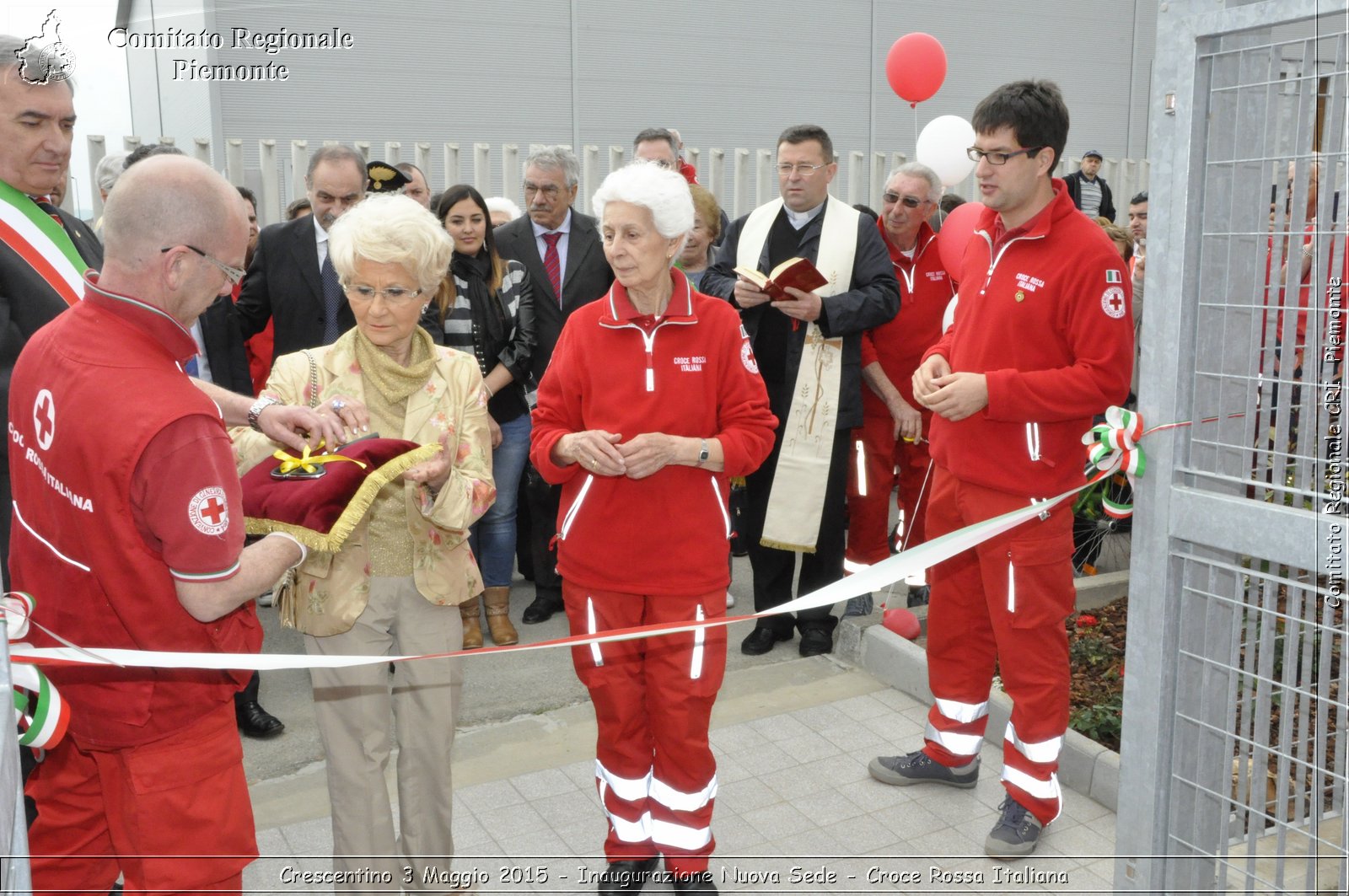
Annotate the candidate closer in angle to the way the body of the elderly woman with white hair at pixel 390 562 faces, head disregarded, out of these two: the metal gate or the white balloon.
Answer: the metal gate

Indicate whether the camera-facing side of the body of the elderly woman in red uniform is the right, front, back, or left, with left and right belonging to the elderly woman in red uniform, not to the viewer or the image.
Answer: front

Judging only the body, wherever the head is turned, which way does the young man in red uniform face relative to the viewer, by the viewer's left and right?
facing the viewer and to the left of the viewer

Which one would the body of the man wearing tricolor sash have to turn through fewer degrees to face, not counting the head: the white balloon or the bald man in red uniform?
the bald man in red uniform

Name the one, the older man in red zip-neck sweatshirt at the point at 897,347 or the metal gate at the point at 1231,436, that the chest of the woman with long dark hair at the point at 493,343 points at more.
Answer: the metal gate

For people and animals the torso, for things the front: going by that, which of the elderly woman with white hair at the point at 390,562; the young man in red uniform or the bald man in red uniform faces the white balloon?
the bald man in red uniform

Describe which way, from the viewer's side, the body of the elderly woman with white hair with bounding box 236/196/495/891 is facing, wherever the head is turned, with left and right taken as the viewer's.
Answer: facing the viewer

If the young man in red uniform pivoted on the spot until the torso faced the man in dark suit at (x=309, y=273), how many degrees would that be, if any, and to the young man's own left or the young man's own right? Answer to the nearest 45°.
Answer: approximately 45° to the young man's own right

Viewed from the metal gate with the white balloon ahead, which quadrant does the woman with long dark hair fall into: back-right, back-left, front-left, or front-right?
front-left

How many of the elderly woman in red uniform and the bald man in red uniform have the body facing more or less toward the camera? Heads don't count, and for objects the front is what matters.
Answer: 1

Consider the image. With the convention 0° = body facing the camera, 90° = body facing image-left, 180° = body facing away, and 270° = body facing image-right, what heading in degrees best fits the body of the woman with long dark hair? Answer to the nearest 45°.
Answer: approximately 0°

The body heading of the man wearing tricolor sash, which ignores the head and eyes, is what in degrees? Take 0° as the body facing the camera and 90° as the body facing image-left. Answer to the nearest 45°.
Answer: approximately 315°

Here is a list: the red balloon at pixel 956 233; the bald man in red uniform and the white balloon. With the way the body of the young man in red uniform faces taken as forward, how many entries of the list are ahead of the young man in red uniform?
1

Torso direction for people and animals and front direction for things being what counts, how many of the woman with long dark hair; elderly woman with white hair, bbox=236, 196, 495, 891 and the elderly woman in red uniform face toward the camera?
3

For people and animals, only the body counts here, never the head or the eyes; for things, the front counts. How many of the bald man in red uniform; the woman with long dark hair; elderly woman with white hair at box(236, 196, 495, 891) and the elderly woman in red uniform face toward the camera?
3

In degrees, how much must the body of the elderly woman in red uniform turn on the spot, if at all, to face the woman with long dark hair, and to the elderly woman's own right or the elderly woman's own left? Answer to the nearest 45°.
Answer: approximately 180°

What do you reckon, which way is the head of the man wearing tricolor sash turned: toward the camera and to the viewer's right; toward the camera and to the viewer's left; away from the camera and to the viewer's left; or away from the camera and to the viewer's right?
toward the camera and to the viewer's right
